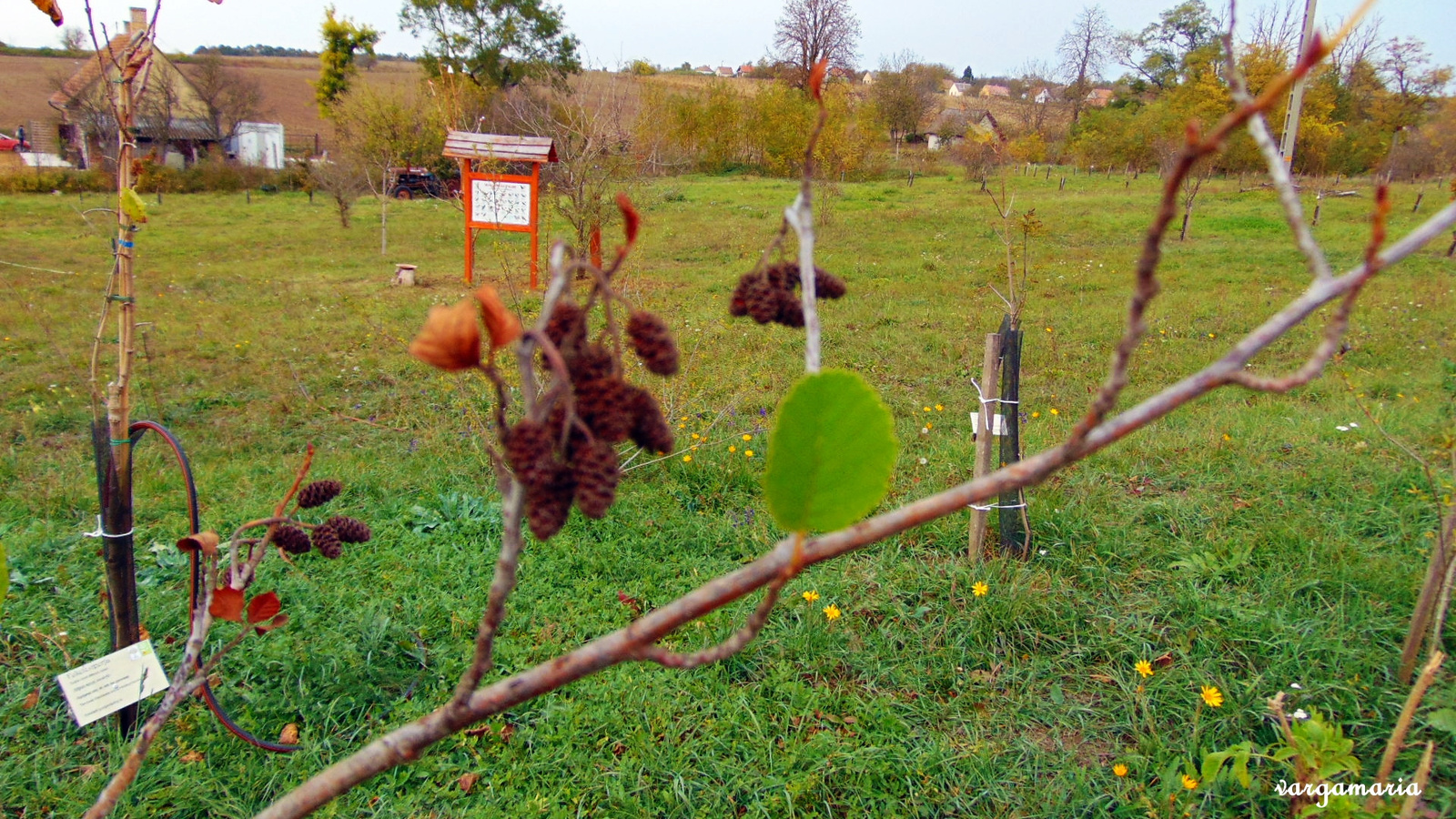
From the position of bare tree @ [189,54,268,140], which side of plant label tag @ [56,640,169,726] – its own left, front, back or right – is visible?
back

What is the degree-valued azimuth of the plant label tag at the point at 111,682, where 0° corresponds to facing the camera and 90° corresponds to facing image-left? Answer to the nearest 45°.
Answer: approximately 0°

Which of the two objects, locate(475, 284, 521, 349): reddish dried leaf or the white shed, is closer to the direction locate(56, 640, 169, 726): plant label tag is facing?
the reddish dried leaf

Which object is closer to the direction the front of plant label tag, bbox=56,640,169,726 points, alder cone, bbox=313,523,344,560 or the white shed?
the alder cone

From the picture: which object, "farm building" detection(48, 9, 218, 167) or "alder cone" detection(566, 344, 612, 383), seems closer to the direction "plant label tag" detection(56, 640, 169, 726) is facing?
the alder cone
